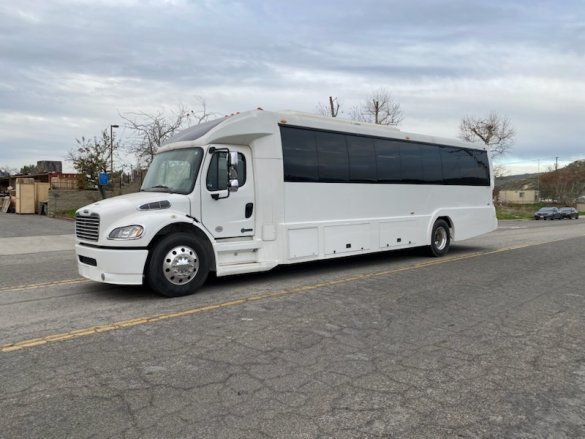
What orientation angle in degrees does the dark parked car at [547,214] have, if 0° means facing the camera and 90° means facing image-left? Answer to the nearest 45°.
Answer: approximately 45°

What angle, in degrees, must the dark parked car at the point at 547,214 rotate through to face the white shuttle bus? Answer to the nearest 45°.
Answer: approximately 45° to its left

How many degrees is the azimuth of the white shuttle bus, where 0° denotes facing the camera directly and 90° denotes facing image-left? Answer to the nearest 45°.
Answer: approximately 45°

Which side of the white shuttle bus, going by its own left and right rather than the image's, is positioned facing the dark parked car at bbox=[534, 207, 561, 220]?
back
